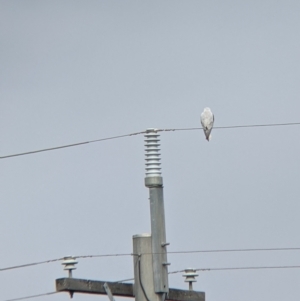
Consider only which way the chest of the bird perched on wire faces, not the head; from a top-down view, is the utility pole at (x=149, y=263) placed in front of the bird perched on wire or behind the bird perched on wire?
in front

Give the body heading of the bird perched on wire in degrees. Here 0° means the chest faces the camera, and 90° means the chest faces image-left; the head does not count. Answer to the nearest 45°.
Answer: approximately 0°

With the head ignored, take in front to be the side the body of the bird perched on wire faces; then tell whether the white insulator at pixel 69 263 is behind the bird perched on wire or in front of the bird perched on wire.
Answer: in front
